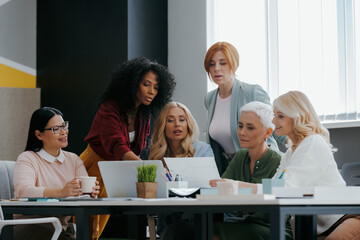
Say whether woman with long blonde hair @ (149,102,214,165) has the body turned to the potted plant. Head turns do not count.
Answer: yes

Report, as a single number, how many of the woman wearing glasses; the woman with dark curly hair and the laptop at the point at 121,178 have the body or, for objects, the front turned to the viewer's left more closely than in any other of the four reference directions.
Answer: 0

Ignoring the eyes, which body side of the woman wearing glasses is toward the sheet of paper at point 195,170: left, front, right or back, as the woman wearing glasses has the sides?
front

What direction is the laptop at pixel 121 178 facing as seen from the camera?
away from the camera

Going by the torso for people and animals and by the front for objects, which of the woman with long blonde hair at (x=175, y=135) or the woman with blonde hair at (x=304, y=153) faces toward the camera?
the woman with long blonde hair

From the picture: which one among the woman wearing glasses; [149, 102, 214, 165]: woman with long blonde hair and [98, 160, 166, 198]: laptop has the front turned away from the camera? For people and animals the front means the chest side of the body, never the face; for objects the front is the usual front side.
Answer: the laptop

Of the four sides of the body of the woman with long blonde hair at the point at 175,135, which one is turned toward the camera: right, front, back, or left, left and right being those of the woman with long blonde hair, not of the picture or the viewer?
front

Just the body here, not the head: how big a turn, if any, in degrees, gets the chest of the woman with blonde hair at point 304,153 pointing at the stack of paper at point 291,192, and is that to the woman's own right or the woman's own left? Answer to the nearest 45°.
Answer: approximately 90° to the woman's own left

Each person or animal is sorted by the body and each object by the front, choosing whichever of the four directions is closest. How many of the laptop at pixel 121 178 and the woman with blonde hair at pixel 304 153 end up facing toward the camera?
0

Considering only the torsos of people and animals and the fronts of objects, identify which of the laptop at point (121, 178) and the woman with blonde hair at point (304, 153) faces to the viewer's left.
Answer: the woman with blonde hair

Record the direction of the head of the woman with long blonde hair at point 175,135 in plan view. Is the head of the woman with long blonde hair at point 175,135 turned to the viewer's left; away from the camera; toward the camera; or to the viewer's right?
toward the camera

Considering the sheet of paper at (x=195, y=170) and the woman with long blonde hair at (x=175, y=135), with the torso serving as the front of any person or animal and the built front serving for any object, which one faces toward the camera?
the woman with long blonde hair

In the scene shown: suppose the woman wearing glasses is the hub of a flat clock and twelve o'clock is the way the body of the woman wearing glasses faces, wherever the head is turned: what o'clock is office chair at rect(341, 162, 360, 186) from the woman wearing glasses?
The office chair is roughly at 11 o'clock from the woman wearing glasses.

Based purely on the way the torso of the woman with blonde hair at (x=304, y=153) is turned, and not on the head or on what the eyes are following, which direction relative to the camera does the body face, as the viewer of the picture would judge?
to the viewer's left
